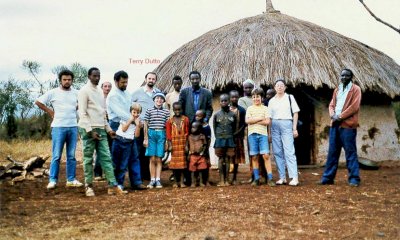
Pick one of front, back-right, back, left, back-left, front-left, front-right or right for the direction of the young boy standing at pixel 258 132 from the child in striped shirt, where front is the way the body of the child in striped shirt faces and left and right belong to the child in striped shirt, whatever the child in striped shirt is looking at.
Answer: left

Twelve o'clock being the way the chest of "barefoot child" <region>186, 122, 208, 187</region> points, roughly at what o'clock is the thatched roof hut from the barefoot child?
The thatched roof hut is roughly at 7 o'clock from the barefoot child.

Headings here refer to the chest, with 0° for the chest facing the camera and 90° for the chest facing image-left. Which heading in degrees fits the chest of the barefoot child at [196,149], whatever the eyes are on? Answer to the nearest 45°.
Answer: approximately 0°

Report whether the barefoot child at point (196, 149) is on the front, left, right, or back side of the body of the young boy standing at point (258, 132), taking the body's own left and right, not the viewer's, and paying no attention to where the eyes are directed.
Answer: right

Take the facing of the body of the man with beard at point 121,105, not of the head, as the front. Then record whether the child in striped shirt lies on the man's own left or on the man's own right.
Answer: on the man's own left

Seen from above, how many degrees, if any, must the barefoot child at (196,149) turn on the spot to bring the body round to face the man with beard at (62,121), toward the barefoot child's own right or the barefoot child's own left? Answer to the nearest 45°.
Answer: approximately 90° to the barefoot child's own right

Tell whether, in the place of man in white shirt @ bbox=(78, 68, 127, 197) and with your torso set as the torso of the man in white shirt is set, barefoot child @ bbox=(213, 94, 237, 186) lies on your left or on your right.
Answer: on your left

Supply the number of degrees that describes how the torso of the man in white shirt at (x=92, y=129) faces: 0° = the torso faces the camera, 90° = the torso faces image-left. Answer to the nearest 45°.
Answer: approximately 315°

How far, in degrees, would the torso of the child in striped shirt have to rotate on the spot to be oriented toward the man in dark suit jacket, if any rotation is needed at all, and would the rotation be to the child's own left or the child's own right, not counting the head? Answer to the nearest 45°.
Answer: approximately 90° to the child's own left

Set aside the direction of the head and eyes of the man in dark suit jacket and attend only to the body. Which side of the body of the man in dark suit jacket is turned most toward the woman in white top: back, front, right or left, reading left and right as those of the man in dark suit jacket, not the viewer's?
left

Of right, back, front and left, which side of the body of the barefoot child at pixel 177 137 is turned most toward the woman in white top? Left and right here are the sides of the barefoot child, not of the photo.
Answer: left

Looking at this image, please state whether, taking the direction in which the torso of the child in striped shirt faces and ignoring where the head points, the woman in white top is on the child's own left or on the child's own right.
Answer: on the child's own left
